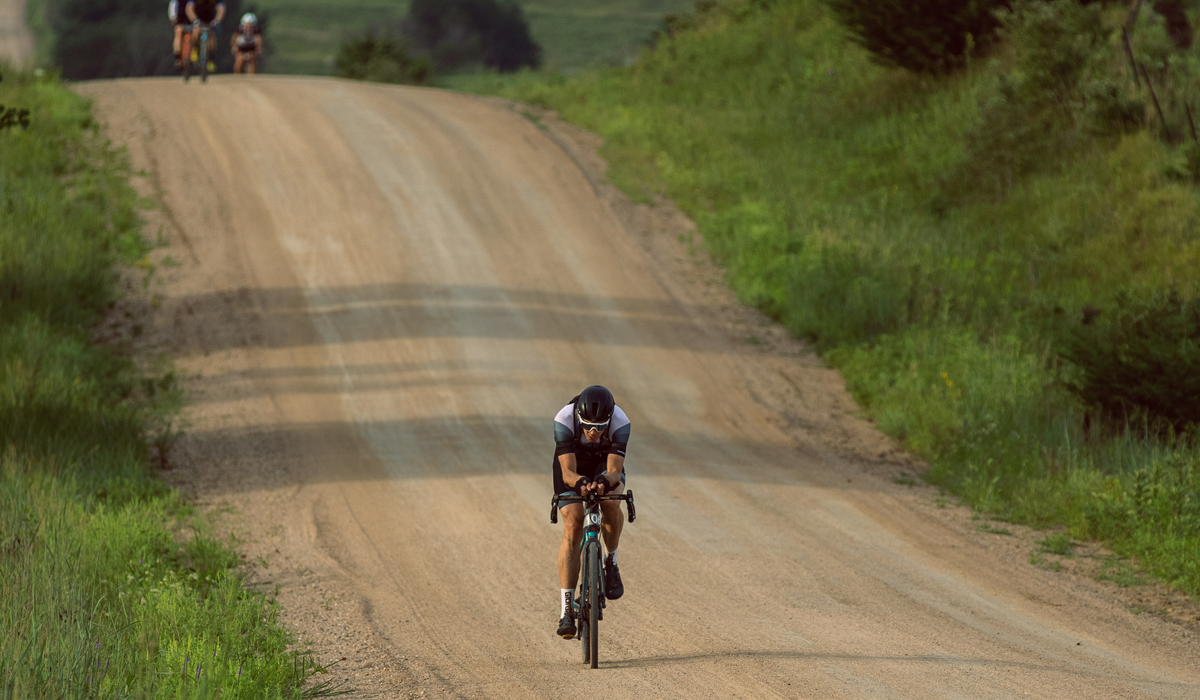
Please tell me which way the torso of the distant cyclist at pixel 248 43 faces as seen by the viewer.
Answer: toward the camera

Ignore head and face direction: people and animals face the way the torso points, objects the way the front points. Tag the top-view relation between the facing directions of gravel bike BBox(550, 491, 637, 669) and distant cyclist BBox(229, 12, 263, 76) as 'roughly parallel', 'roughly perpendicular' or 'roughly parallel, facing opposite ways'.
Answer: roughly parallel

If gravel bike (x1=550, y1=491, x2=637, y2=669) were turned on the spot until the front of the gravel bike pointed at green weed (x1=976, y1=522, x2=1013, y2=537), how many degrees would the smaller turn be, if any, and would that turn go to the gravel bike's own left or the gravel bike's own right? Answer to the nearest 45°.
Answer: approximately 135° to the gravel bike's own left

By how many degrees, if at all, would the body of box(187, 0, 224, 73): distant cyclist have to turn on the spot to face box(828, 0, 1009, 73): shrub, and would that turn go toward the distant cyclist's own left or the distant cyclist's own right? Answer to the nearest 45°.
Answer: approximately 45° to the distant cyclist's own left

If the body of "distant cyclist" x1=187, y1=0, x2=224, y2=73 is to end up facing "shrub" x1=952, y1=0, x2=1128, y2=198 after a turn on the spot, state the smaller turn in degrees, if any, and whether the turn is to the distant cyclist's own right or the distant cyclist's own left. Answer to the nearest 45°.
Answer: approximately 45° to the distant cyclist's own left

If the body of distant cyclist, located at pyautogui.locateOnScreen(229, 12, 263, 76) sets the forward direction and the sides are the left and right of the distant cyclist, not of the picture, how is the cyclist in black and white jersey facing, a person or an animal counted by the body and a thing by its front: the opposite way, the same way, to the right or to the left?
the same way

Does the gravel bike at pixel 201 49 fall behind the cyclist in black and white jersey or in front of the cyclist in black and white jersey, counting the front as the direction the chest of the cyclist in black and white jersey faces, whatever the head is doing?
behind

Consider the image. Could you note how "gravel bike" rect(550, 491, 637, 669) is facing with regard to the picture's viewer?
facing the viewer

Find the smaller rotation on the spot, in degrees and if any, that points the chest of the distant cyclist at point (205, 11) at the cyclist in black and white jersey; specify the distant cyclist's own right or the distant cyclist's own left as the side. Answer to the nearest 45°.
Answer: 0° — they already face them

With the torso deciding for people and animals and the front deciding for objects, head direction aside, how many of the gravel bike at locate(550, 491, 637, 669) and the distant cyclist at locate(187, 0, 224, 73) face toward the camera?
2

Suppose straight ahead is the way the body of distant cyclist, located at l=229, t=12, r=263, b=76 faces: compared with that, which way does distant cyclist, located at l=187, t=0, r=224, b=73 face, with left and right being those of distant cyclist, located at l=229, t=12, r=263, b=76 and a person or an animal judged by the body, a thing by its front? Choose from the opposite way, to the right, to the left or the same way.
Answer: the same way

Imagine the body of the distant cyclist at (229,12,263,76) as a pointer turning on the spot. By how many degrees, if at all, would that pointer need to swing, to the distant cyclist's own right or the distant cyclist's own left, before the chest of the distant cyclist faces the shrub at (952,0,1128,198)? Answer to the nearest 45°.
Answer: approximately 45° to the distant cyclist's own left

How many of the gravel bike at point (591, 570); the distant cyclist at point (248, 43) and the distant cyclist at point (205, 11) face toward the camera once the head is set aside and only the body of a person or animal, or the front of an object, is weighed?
3

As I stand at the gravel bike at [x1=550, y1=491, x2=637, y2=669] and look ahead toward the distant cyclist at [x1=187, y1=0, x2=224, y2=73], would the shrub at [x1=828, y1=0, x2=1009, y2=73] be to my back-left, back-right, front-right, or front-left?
front-right

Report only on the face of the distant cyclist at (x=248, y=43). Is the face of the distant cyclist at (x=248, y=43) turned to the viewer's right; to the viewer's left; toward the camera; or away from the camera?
toward the camera

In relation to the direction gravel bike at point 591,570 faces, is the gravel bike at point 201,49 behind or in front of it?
behind

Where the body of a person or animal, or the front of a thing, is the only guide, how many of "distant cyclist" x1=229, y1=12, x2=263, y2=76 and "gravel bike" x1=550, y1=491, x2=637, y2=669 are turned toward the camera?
2
